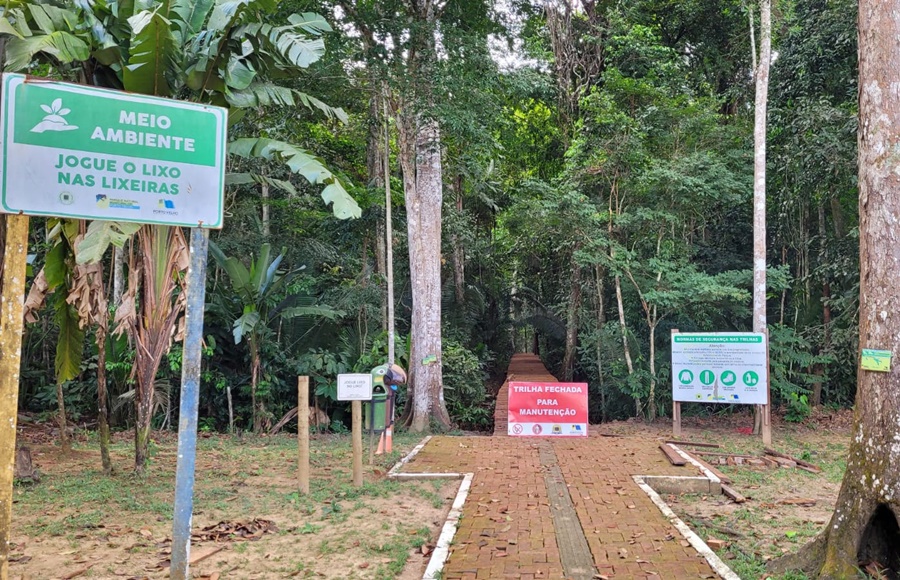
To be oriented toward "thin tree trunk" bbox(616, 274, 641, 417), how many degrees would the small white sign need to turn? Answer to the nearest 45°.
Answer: approximately 135° to its left

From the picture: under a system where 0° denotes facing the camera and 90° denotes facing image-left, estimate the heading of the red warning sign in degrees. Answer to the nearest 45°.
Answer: approximately 0°

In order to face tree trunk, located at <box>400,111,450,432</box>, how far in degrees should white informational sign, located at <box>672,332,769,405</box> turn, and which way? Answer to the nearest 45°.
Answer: approximately 90° to its right

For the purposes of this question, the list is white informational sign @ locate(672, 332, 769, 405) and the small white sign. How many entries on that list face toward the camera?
2

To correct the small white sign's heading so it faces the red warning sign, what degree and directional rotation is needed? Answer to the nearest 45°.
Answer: approximately 135° to its left

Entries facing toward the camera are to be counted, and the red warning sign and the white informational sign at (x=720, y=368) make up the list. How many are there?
2

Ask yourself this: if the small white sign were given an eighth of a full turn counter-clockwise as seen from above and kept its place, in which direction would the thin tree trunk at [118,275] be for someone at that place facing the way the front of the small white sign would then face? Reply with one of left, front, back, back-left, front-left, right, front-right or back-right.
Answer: back

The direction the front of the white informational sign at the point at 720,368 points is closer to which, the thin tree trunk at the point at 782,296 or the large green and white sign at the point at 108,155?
the large green and white sign

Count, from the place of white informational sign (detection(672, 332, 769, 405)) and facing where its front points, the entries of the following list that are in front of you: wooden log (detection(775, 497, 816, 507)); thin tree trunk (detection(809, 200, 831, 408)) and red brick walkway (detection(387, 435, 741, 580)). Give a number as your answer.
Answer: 2

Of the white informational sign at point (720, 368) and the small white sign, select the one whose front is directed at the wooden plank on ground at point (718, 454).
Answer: the white informational sign

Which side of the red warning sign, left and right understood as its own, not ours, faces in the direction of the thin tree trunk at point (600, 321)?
back

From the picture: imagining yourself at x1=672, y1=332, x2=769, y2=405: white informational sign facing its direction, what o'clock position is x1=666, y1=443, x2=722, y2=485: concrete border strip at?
The concrete border strip is roughly at 12 o'clock from the white informational sign.

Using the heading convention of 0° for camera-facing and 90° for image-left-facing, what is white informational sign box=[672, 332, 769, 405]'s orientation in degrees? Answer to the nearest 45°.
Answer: approximately 0°
